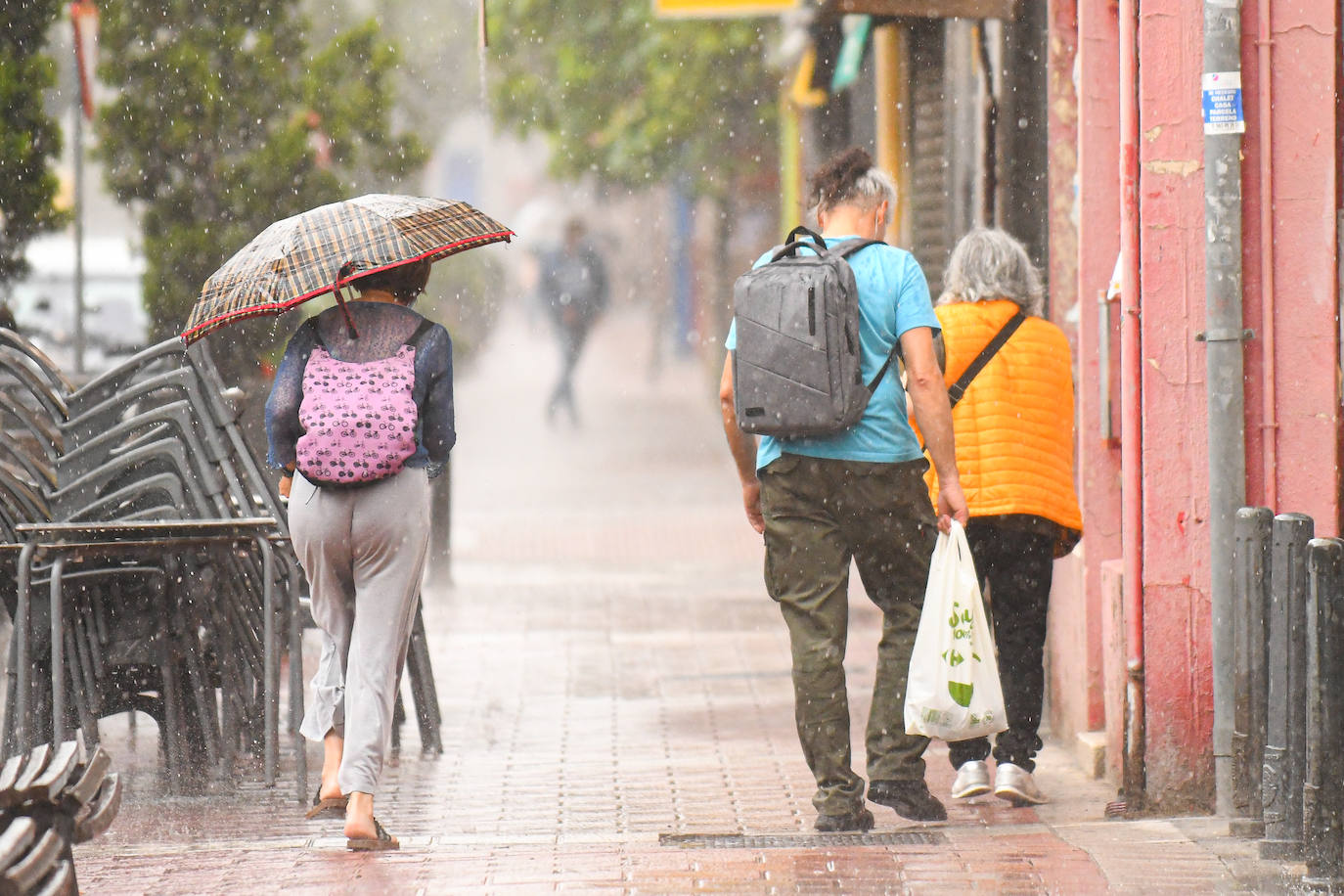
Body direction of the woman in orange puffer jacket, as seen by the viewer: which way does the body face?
away from the camera

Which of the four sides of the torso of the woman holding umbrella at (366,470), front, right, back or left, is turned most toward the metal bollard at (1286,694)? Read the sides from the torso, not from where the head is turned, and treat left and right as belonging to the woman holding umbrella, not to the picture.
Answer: right

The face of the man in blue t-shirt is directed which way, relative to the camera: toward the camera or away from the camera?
away from the camera

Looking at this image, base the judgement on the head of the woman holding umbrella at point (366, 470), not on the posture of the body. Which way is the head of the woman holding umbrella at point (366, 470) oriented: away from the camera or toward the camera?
away from the camera

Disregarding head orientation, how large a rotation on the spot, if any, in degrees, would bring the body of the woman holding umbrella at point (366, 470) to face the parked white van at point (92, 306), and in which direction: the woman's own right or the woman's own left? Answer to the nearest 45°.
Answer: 0° — they already face it

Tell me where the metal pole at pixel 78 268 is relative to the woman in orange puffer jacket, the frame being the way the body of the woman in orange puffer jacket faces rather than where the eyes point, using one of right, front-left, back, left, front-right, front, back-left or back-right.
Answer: front-left

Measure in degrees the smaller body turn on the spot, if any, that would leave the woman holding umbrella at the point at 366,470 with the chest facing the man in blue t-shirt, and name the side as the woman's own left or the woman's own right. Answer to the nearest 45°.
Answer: approximately 90° to the woman's own right

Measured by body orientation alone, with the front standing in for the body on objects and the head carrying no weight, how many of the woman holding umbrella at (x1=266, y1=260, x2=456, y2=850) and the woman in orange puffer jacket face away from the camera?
2

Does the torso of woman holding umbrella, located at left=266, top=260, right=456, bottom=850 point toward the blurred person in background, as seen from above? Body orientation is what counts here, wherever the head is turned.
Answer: yes

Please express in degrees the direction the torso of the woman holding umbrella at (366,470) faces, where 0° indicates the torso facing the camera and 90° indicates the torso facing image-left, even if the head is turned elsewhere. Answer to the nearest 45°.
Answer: approximately 180°
